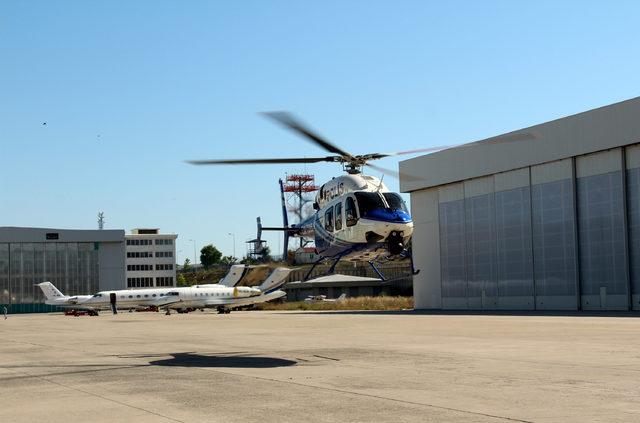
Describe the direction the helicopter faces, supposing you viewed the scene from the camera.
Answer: facing the viewer and to the right of the viewer
